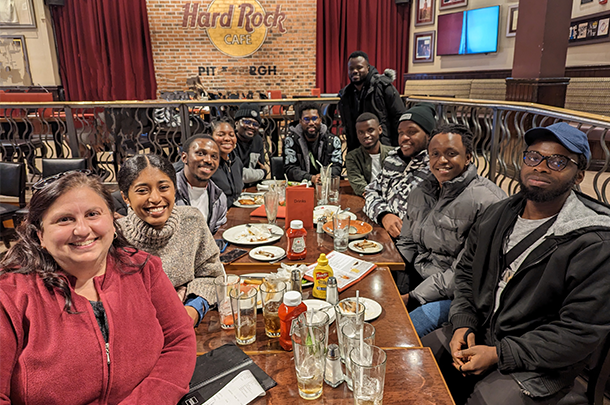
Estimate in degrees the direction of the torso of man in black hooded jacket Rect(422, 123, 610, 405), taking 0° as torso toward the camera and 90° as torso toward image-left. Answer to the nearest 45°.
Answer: approximately 45°

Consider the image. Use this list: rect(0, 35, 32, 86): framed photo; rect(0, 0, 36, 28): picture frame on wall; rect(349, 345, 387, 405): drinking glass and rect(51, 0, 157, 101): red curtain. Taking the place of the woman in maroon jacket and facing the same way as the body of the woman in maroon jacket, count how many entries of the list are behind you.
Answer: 3

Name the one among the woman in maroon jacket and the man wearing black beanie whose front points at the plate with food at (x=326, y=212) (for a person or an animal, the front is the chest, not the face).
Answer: the man wearing black beanie

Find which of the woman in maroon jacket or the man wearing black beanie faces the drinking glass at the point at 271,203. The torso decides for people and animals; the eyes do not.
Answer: the man wearing black beanie

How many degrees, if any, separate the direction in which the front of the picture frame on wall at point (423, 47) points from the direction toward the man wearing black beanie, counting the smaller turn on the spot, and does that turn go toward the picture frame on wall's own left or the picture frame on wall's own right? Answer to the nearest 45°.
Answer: approximately 45° to the picture frame on wall's own left
